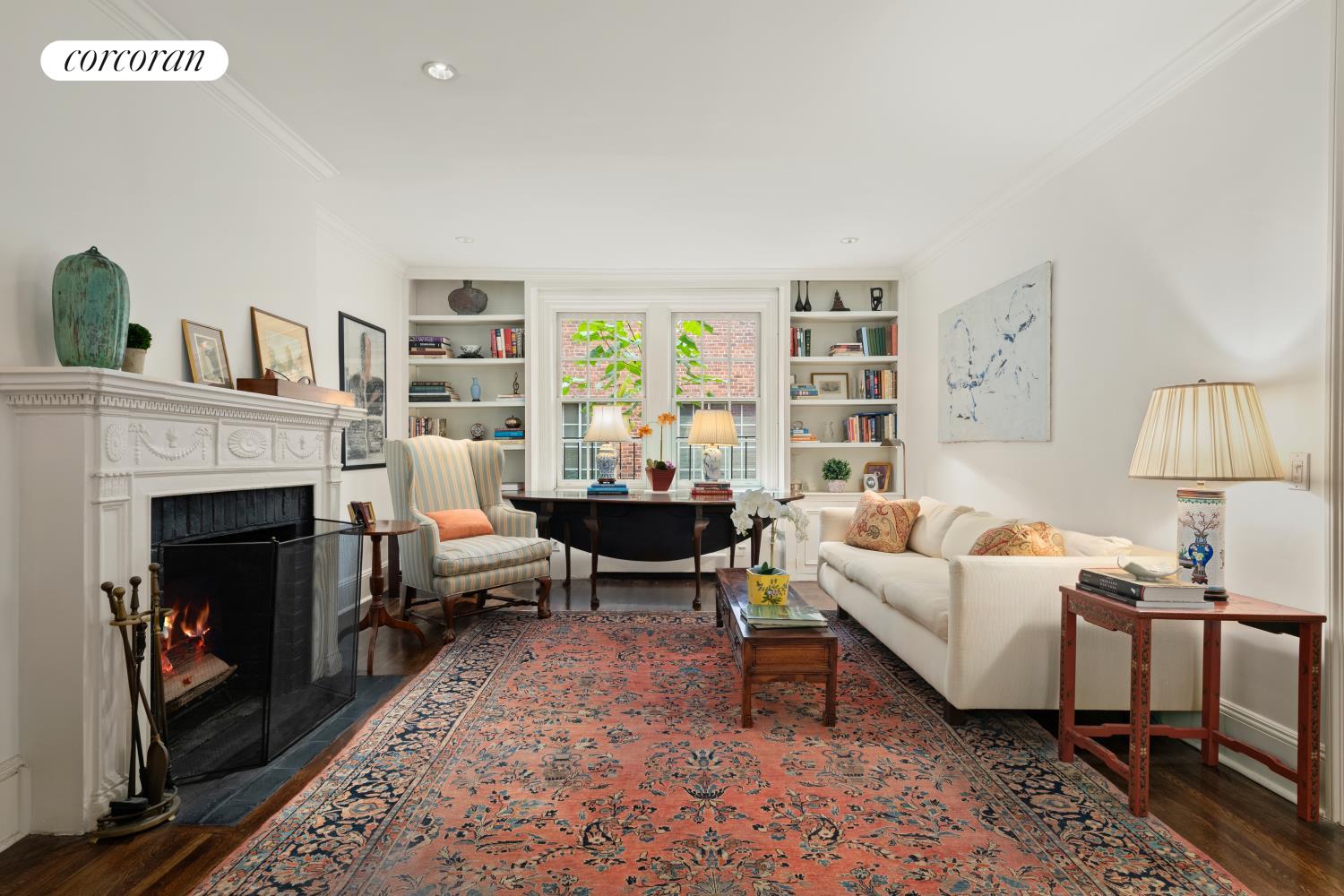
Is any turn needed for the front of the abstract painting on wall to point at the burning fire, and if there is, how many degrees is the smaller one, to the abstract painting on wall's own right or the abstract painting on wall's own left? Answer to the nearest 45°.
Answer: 0° — it already faces it

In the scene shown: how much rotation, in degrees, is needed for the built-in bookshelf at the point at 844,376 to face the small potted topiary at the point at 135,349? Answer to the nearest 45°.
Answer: approximately 45° to its right

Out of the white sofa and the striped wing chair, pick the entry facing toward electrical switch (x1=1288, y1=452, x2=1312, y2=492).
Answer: the striped wing chair

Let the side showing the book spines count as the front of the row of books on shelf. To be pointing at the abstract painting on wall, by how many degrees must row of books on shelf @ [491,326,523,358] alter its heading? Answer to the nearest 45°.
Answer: approximately 45° to its left
